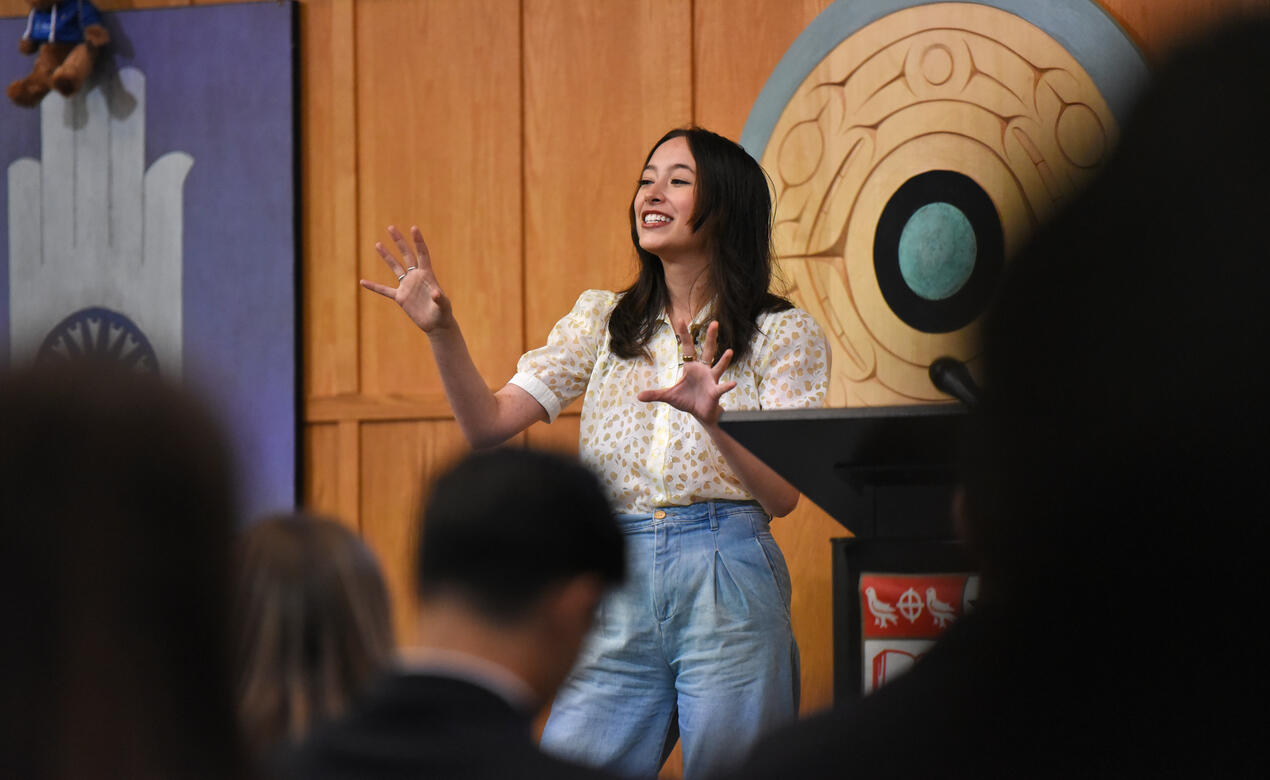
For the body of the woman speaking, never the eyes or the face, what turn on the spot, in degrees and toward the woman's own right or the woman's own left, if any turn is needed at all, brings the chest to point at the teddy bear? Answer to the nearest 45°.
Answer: approximately 90° to the woman's own right

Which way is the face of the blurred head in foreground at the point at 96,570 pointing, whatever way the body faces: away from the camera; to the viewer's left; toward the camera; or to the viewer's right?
away from the camera

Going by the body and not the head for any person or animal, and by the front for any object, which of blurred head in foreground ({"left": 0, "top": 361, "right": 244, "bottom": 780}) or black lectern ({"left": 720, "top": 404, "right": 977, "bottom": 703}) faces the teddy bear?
the blurred head in foreground

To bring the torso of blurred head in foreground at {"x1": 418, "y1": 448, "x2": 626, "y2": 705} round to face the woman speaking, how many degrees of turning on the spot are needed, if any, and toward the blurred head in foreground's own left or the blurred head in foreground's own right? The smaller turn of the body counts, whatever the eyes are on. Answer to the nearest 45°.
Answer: approximately 45° to the blurred head in foreground's own left

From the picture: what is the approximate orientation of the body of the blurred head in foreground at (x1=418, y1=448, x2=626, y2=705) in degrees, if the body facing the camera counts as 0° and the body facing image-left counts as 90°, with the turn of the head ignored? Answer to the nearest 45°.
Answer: approximately 225°

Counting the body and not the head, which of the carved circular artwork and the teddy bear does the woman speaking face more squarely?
the teddy bear

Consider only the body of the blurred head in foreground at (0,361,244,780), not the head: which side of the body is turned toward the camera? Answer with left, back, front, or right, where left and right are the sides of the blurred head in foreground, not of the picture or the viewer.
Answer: back

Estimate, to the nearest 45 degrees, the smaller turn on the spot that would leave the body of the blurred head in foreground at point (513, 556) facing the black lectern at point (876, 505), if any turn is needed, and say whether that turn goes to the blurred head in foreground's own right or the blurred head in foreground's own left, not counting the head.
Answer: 0° — they already face it
